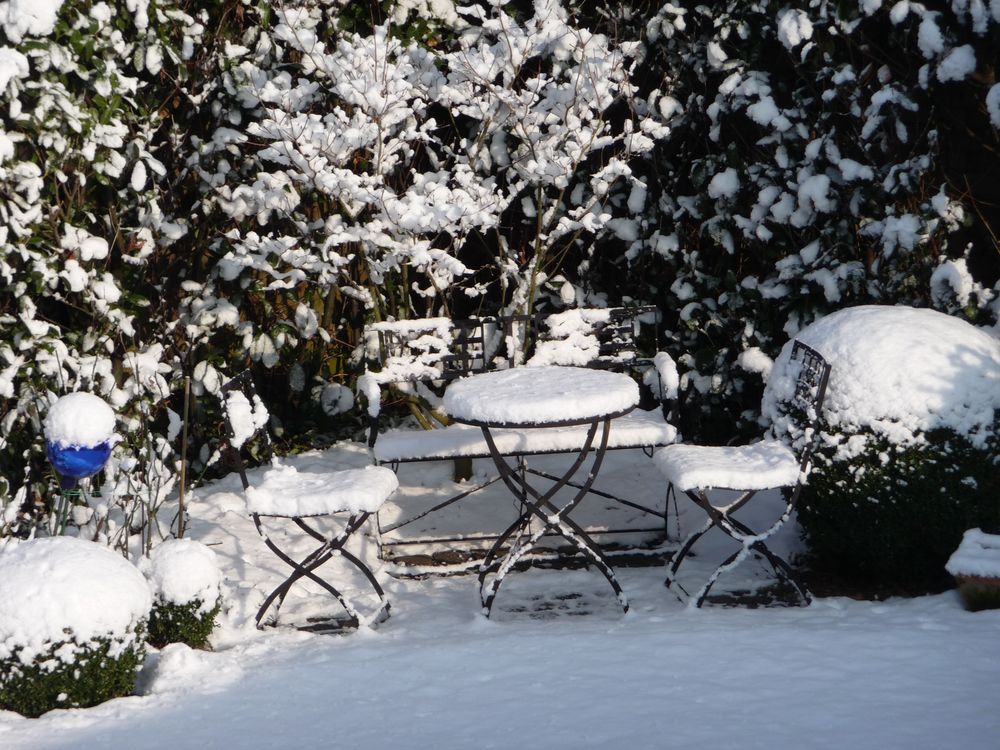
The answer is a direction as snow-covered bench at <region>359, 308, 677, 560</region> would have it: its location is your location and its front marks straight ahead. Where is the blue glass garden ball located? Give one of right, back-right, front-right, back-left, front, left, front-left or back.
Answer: front-right

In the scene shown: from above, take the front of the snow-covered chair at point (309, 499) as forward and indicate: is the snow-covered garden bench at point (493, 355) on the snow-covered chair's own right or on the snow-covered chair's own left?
on the snow-covered chair's own left

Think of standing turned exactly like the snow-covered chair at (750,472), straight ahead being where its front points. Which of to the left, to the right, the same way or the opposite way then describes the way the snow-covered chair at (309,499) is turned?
the opposite way

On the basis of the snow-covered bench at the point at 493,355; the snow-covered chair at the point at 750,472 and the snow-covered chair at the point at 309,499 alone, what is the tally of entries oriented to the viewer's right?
1

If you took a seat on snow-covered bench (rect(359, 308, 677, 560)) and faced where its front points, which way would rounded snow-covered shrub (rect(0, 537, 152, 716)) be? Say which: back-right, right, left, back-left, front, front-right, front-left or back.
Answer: front-right

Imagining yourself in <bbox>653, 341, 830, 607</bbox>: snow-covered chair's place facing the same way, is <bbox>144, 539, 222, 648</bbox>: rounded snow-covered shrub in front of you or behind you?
in front

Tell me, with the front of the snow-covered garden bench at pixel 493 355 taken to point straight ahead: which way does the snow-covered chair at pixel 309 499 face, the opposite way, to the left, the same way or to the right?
to the left

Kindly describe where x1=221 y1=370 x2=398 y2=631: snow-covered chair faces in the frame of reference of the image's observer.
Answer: facing to the right of the viewer

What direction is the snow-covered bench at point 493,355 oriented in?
toward the camera

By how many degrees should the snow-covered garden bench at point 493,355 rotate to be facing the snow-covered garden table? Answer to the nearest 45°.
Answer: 0° — it already faces it

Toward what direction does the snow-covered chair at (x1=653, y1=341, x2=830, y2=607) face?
to the viewer's left

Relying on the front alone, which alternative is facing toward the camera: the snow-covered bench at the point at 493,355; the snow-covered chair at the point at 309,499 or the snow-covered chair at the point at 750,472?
the snow-covered bench at the point at 493,355

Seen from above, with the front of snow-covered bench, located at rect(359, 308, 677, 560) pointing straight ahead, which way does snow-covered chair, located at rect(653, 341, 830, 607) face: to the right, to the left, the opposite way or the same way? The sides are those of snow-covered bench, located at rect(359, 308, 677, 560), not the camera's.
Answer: to the right

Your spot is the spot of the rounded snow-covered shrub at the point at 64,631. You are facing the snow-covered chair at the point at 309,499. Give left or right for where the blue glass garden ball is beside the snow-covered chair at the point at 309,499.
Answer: left

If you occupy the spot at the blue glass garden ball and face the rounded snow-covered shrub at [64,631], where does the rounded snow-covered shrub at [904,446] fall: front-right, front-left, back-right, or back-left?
front-left

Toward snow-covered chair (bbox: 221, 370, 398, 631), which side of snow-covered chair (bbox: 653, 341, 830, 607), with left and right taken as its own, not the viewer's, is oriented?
front

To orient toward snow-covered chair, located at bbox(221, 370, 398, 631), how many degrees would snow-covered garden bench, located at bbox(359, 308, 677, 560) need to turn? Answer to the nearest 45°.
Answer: approximately 45° to its right

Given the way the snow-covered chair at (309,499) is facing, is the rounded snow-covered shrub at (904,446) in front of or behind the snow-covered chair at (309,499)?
in front

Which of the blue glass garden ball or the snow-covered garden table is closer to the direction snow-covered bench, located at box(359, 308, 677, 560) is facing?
the snow-covered garden table
